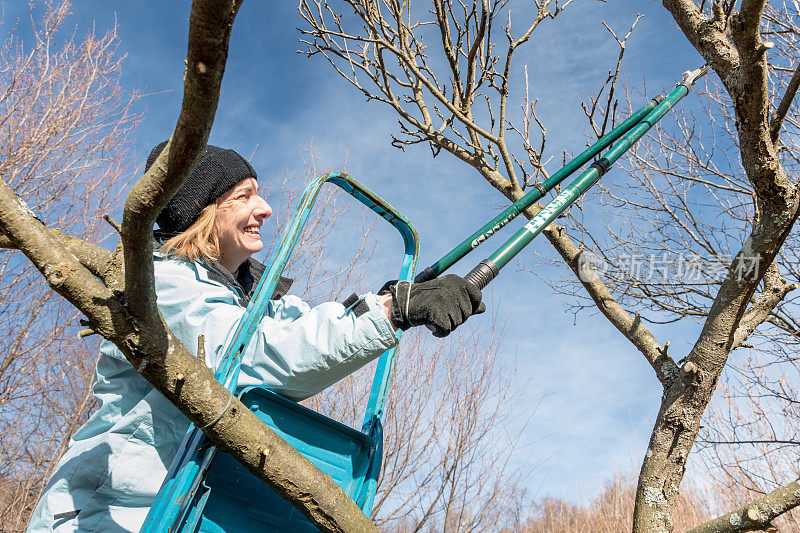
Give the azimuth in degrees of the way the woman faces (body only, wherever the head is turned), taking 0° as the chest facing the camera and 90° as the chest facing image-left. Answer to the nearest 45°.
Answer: approximately 270°

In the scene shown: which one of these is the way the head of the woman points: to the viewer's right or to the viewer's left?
to the viewer's right
